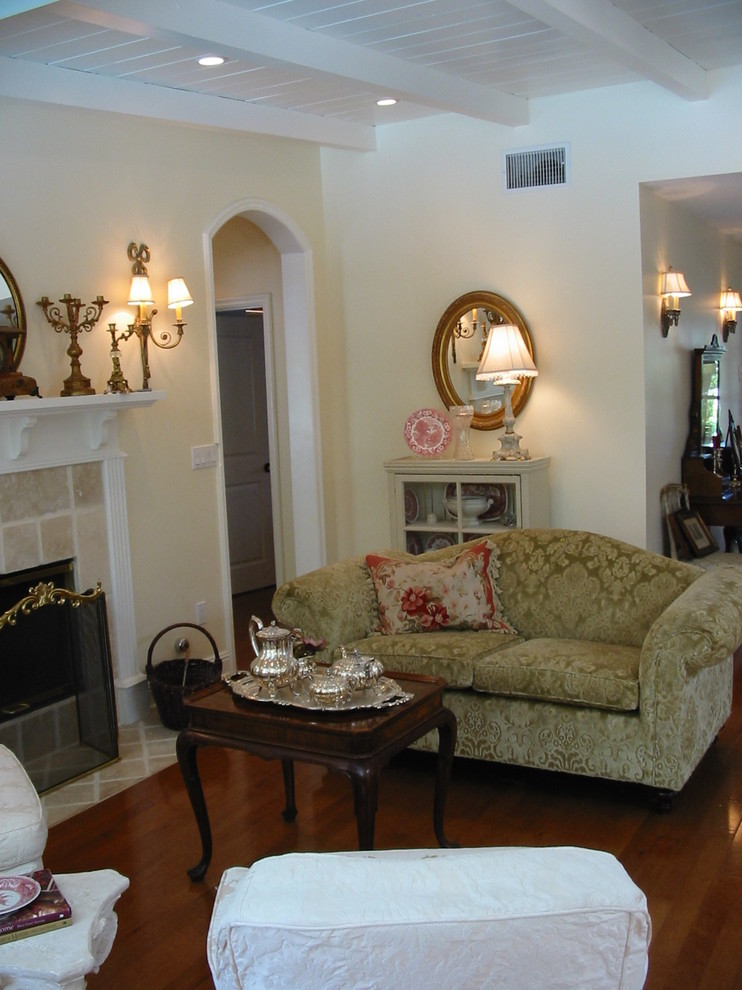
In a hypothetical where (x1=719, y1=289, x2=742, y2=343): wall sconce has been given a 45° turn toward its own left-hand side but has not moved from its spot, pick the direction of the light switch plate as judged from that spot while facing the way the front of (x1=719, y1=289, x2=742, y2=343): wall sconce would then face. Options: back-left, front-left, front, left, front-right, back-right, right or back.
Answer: back-right

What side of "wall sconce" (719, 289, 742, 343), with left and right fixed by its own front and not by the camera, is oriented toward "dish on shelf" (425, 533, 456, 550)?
right

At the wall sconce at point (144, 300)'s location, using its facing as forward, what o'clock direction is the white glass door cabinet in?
The white glass door cabinet is roughly at 10 o'clock from the wall sconce.

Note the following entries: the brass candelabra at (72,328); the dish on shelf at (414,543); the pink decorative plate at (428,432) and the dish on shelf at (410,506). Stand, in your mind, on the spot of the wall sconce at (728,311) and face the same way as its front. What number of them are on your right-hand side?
4

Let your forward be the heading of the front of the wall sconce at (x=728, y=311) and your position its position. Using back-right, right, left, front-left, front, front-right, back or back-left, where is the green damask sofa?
front-right

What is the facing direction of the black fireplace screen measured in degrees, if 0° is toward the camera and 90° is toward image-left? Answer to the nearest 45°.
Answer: approximately 315°

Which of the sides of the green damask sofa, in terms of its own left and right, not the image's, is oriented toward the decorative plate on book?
front

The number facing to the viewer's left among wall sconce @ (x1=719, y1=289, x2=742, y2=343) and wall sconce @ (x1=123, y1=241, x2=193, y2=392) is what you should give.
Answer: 0

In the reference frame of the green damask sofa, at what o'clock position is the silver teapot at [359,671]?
The silver teapot is roughly at 12 o'clock from the green damask sofa.

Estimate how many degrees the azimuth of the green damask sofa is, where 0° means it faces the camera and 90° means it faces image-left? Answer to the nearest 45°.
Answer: approximately 45°
